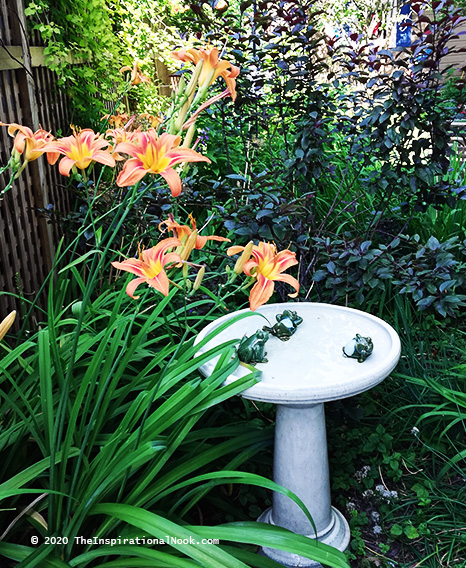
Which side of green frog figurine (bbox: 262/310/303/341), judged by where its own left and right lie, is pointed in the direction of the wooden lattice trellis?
right

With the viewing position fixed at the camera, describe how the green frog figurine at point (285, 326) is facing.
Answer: facing the viewer and to the left of the viewer

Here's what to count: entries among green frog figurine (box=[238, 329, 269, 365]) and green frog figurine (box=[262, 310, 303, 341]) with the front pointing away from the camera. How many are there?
0

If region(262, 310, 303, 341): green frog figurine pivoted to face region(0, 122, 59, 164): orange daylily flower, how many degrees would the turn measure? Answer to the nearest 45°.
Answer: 0° — it already faces it
